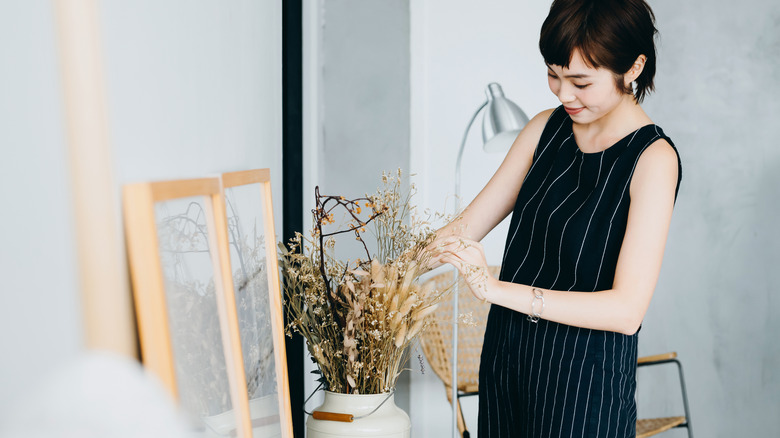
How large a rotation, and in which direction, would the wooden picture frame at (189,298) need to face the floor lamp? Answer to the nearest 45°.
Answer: approximately 90° to its left

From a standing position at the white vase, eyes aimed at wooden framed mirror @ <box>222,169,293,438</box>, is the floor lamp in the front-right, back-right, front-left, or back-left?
back-right

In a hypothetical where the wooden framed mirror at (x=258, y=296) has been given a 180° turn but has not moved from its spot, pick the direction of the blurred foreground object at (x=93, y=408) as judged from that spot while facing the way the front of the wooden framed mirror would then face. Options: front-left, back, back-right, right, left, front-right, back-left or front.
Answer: back-left

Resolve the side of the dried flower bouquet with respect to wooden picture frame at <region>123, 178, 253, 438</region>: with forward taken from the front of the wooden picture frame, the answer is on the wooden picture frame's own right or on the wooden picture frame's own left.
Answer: on the wooden picture frame's own left
